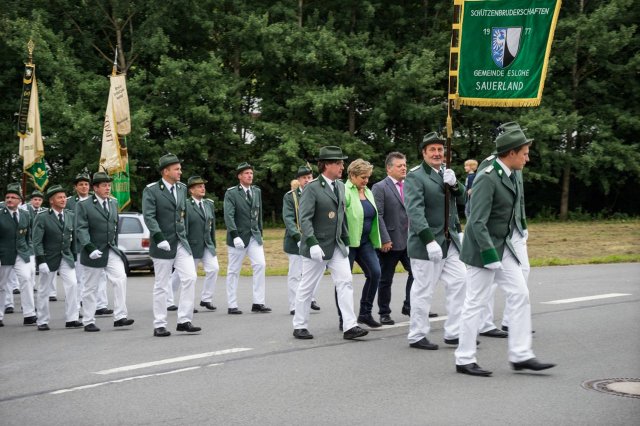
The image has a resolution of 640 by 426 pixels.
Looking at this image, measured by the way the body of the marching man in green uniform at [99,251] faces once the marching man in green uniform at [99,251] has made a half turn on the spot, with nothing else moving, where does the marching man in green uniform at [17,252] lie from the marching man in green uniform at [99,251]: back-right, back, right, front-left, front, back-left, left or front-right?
front

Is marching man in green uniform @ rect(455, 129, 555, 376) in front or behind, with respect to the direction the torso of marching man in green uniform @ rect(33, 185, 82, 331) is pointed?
in front

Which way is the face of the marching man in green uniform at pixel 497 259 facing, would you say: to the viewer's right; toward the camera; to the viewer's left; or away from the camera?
to the viewer's right

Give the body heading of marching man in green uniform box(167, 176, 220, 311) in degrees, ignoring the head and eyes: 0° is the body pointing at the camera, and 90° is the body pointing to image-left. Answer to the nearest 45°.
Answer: approximately 315°

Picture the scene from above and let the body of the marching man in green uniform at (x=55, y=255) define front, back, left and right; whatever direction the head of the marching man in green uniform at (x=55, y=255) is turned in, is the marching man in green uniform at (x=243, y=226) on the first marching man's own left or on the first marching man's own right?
on the first marching man's own left

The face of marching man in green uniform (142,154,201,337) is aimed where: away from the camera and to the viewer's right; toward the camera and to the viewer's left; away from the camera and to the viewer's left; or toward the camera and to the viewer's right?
toward the camera and to the viewer's right

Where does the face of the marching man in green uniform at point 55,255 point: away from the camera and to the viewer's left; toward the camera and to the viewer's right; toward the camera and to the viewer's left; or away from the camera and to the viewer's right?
toward the camera and to the viewer's right

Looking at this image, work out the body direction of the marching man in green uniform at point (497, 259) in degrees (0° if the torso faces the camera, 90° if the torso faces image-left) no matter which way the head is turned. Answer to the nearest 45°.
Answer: approximately 270°

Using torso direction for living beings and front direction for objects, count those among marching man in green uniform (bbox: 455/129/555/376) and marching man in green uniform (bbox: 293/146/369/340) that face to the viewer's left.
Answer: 0

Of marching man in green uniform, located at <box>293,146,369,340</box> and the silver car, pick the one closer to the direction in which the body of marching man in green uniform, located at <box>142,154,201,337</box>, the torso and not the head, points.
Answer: the marching man in green uniform

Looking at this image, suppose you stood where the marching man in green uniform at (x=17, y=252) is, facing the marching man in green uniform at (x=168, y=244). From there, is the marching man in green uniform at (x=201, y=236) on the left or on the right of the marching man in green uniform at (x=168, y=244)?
left

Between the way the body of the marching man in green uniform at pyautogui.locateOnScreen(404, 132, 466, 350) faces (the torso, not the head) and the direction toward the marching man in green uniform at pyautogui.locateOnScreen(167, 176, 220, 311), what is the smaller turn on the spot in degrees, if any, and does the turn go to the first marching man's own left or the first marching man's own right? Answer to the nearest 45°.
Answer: approximately 180°
